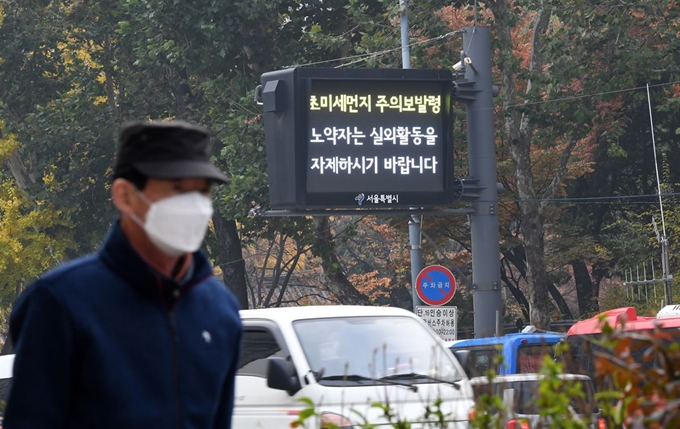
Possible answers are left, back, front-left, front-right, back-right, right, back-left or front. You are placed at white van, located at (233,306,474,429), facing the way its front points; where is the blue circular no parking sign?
back-left

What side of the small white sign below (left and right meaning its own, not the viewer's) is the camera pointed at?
front

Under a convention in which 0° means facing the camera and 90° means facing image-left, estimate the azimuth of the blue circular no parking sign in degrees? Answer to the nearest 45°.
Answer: approximately 0°

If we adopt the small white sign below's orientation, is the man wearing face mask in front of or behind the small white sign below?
in front

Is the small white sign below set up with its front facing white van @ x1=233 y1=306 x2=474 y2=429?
yes

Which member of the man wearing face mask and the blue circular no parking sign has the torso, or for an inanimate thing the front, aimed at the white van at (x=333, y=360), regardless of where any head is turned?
the blue circular no parking sign

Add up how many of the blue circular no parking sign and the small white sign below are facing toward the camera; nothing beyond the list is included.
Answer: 2

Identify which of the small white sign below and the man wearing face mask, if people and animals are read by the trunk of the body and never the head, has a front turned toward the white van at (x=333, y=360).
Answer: the small white sign below

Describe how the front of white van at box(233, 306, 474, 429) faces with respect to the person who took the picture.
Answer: facing the viewer and to the right of the viewer
